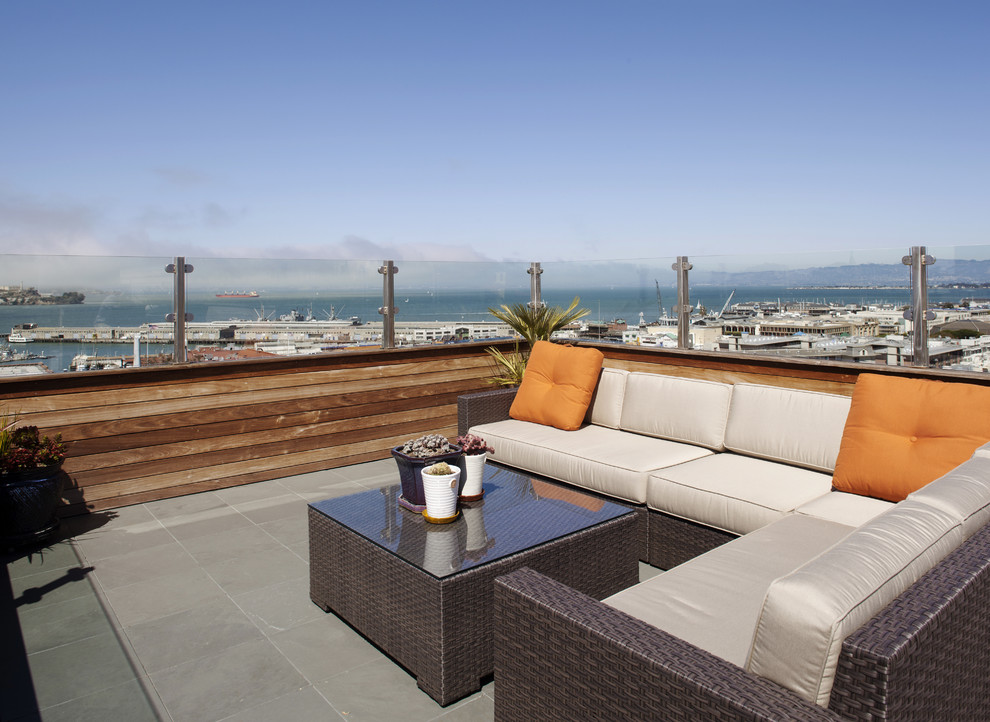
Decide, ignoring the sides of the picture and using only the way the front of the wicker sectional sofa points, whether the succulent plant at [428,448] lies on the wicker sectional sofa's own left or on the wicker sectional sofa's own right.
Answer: on the wicker sectional sofa's own right

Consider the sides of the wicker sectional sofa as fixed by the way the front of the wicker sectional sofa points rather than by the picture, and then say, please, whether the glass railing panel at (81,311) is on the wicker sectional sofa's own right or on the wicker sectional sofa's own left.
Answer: on the wicker sectional sofa's own right

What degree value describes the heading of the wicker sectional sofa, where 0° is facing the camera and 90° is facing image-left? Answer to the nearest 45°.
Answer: approximately 45°

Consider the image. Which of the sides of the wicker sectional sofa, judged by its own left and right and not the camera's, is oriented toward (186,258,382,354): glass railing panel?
right
